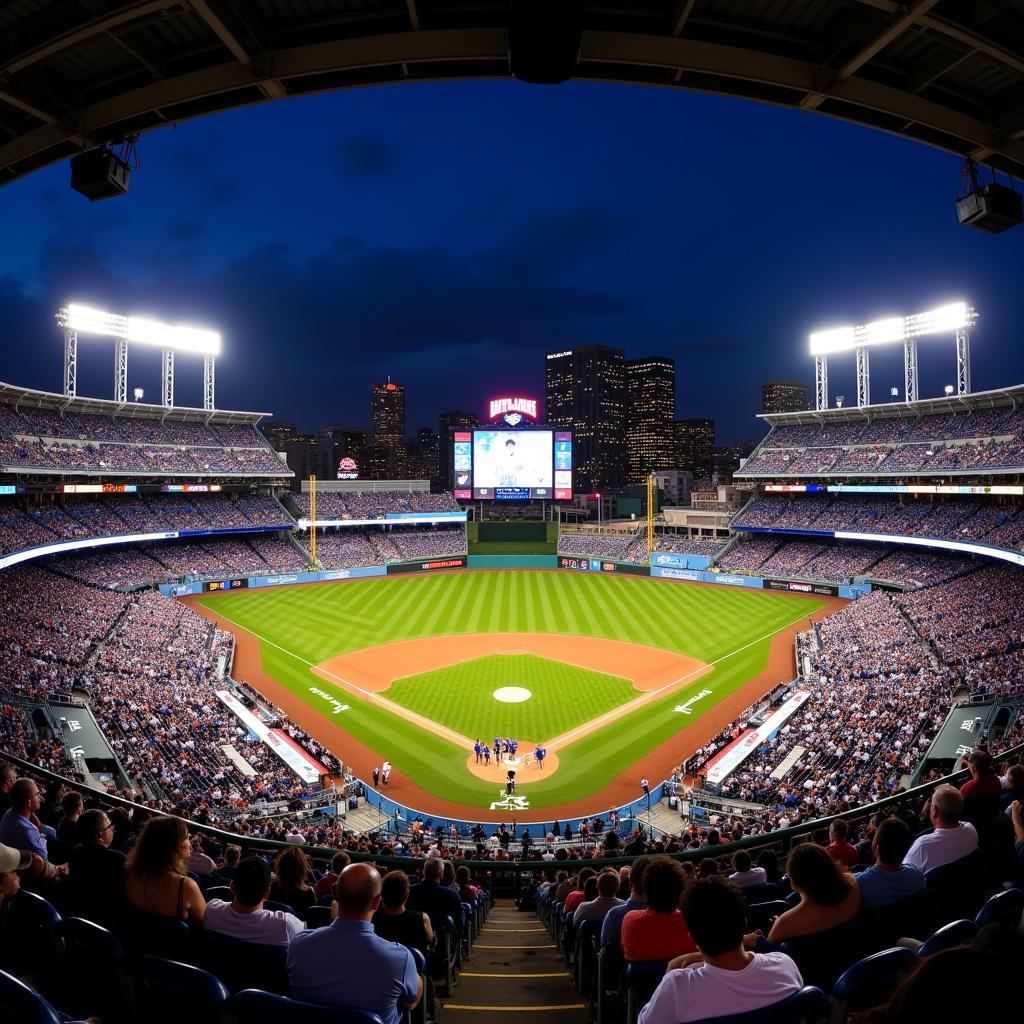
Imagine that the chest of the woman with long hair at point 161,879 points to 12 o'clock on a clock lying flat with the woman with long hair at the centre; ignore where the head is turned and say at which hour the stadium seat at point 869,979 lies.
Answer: The stadium seat is roughly at 3 o'clock from the woman with long hair.

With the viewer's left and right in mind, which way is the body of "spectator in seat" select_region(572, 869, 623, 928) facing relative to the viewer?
facing away from the viewer

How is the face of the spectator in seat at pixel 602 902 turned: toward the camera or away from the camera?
away from the camera

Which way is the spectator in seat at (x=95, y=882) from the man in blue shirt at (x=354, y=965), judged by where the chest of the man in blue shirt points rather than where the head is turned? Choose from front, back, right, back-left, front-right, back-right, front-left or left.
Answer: front-left

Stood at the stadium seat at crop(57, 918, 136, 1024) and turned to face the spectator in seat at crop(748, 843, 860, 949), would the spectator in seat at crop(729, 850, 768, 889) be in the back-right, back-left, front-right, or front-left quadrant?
front-left

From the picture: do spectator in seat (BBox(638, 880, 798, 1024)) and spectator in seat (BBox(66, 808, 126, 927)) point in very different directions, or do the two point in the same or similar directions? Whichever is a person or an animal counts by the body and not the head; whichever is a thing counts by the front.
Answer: same or similar directions

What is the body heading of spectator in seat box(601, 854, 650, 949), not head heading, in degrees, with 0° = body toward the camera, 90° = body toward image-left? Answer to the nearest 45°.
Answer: approximately 180°

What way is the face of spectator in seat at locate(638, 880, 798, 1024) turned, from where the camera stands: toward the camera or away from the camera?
away from the camera

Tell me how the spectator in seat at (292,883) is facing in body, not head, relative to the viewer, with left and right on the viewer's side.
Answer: facing away from the viewer

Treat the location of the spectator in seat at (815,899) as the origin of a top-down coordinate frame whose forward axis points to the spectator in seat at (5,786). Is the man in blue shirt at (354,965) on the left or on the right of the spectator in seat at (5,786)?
left

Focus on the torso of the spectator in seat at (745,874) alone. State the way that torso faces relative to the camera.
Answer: away from the camera

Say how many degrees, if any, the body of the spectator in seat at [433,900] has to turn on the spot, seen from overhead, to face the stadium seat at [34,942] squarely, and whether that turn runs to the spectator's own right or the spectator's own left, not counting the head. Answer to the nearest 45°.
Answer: approximately 135° to the spectator's own left

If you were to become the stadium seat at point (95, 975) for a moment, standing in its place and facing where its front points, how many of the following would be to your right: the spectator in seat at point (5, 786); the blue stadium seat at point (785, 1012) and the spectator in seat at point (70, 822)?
1

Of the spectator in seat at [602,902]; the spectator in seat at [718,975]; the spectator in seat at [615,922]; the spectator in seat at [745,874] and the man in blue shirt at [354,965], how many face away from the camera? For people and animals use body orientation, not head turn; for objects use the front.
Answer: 5

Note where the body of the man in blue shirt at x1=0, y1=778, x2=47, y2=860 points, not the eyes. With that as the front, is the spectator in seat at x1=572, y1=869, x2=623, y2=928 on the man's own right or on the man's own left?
on the man's own right

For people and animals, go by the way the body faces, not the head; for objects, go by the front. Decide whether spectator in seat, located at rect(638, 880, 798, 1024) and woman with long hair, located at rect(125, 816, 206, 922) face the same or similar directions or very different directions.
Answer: same or similar directions

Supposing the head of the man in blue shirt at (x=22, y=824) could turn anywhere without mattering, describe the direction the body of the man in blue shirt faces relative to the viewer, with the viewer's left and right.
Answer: facing away from the viewer and to the right of the viewer

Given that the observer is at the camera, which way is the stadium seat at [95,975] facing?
facing away from the viewer and to the right of the viewer

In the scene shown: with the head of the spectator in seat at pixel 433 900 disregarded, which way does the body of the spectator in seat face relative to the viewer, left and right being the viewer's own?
facing away from the viewer
